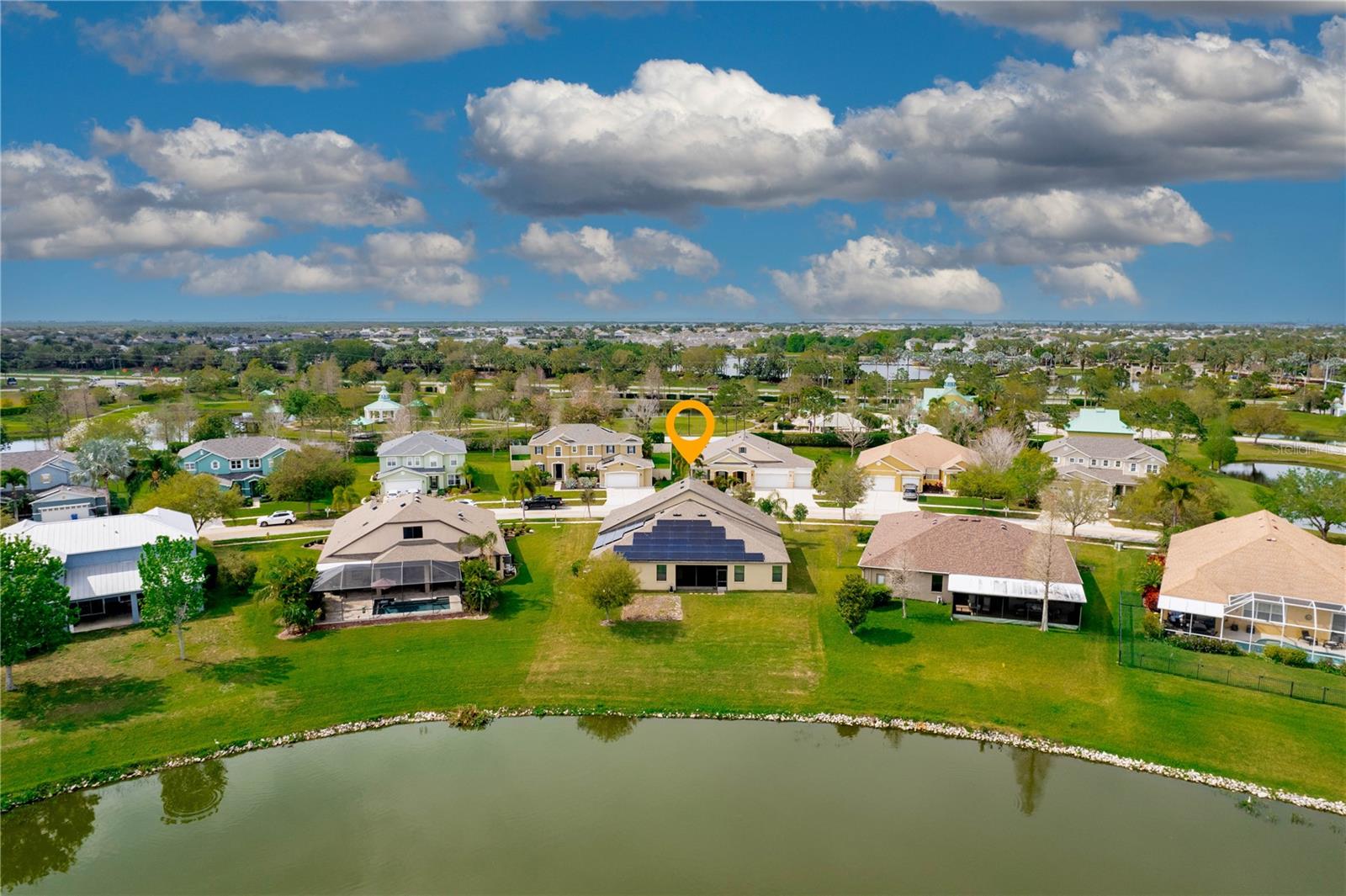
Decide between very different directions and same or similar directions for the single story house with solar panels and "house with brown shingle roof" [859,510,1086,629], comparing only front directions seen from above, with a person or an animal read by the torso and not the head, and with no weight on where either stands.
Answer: same or similar directions

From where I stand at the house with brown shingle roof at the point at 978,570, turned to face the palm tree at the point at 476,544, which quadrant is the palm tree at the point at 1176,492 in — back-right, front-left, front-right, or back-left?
back-right

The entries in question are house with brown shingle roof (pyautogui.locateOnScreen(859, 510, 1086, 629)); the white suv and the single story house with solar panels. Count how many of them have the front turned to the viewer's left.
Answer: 1

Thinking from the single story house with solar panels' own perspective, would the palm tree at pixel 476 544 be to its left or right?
on its left

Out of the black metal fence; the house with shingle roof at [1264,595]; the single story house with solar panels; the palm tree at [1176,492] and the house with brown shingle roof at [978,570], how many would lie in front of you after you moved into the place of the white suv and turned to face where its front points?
0

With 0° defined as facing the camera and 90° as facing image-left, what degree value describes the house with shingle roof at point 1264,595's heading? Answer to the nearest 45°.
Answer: approximately 180°

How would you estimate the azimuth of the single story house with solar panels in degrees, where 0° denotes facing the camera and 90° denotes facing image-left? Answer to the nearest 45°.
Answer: approximately 180°

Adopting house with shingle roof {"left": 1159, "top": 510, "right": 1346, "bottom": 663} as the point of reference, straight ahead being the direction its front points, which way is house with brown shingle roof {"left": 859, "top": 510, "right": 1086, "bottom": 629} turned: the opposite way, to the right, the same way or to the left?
the same way

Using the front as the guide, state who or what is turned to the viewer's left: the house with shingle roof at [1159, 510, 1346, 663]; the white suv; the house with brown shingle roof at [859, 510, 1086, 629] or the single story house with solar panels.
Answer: the white suv

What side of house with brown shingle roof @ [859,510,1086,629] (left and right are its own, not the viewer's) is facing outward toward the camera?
back

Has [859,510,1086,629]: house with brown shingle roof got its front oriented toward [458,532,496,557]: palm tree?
no

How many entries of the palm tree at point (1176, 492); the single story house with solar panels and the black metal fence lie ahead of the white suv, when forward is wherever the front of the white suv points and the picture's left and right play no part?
0

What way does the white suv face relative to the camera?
to the viewer's left

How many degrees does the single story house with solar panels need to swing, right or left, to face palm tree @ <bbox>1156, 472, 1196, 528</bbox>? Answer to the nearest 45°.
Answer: approximately 90° to its right

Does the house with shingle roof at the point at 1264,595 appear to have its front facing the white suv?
no

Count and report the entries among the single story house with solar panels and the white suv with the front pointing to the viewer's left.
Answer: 1

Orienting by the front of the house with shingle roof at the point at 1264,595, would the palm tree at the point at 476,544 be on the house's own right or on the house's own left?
on the house's own left

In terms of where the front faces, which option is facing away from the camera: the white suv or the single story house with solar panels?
the single story house with solar panels
